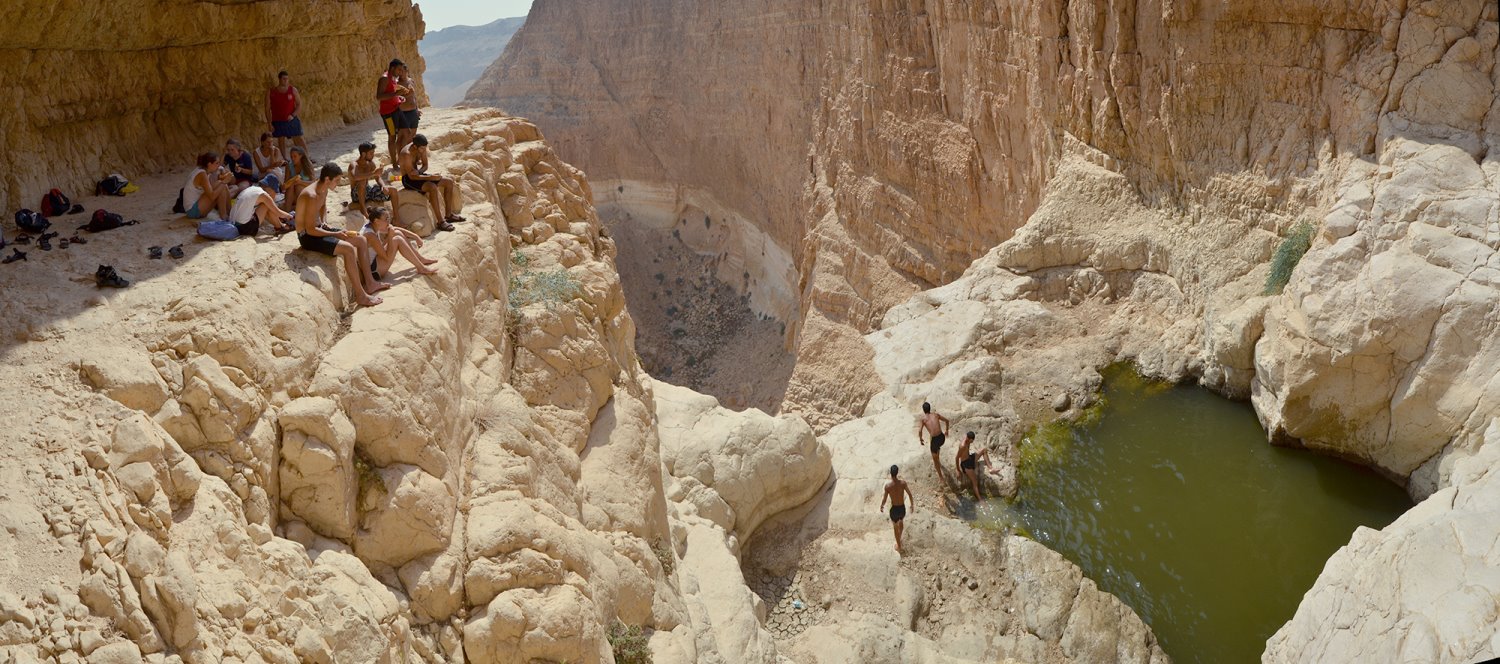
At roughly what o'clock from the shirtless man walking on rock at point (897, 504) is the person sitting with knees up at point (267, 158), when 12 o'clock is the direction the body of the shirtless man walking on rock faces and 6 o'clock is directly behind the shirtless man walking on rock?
The person sitting with knees up is roughly at 9 o'clock from the shirtless man walking on rock.

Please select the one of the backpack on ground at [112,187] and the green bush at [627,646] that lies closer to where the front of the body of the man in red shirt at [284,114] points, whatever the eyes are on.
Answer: the green bush

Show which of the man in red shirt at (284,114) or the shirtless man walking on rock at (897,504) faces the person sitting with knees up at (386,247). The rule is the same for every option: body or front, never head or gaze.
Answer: the man in red shirt

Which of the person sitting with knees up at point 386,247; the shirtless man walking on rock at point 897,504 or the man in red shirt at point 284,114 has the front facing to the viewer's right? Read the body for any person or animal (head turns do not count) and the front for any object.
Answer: the person sitting with knees up

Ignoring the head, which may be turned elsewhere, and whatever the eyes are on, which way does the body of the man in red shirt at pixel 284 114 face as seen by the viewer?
toward the camera

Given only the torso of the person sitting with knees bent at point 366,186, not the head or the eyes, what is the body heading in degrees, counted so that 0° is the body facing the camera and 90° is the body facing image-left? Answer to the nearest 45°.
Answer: approximately 315°

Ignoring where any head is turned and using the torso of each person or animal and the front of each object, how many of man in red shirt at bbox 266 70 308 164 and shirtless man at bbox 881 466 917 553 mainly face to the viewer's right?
0

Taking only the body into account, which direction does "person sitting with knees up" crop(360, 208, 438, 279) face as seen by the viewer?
to the viewer's right

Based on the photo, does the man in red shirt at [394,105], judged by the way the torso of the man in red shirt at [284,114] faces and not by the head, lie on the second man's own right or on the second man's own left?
on the second man's own left

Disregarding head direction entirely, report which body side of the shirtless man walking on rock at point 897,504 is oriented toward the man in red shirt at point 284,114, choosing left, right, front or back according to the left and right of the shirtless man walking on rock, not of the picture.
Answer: left

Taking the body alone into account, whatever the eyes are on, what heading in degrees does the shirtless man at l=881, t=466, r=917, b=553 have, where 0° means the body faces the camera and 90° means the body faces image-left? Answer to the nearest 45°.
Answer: approximately 180°

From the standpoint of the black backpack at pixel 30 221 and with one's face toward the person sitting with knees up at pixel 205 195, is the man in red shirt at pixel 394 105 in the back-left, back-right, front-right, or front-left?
front-left

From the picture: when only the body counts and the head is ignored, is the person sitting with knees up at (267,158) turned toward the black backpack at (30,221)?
no

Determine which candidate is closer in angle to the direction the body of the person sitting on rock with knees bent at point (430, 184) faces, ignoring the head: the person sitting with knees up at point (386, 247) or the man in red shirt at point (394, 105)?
the person sitting with knees up
